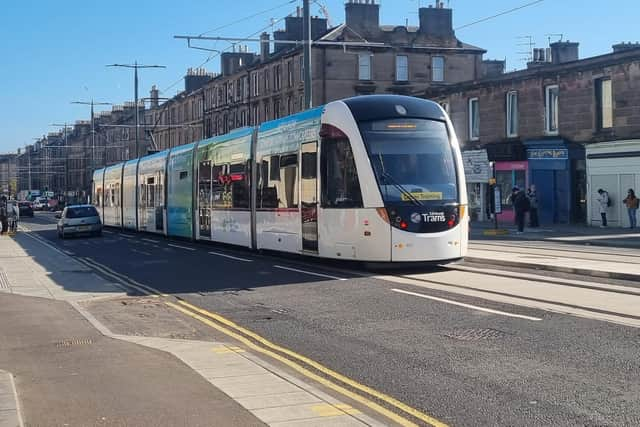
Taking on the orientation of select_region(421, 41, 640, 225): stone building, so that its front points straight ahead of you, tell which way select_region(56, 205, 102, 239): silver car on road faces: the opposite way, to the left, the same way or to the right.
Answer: to the right

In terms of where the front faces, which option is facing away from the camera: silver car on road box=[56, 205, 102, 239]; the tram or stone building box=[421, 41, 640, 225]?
the silver car on road

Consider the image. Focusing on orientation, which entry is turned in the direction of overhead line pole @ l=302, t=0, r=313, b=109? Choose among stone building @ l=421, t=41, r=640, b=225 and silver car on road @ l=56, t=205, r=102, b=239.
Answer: the stone building

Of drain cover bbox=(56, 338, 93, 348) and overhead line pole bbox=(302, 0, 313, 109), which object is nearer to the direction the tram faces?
the drain cover

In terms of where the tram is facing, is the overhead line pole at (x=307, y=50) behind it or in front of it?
behind

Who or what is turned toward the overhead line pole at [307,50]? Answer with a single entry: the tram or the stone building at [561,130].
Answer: the stone building

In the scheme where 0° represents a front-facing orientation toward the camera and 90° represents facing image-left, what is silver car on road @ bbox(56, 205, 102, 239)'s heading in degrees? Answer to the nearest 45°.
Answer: approximately 180°

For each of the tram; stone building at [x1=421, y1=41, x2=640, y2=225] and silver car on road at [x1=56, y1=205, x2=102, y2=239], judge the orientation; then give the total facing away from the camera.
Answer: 1

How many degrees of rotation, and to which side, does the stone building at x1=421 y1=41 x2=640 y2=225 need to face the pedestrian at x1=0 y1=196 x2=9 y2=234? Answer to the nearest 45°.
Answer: approximately 45° to its right

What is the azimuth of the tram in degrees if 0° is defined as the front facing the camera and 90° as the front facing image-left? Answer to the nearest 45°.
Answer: approximately 315°

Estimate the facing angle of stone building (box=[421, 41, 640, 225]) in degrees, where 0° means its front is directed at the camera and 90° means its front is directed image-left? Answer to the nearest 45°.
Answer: approximately 45°

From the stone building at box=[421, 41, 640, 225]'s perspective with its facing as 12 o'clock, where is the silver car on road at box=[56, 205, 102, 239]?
The silver car on road is roughly at 1 o'clock from the stone building.

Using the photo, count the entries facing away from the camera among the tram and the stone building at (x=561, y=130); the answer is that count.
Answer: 0

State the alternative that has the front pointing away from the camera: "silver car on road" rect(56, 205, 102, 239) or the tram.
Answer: the silver car on road

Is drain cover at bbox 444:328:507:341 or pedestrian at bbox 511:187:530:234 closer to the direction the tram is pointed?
the drain cover

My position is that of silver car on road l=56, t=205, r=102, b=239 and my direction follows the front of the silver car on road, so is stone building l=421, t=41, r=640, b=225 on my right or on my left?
on my right

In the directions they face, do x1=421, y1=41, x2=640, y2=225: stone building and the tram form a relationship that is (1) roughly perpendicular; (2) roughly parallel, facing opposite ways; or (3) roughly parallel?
roughly perpendicular

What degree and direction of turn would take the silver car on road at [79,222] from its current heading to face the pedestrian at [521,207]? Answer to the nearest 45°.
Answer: approximately 135° to its right
